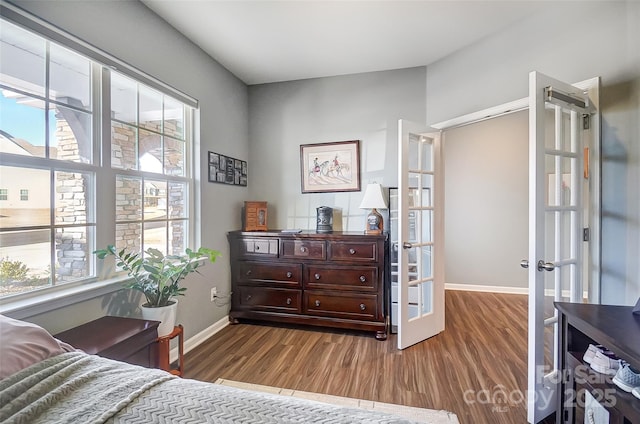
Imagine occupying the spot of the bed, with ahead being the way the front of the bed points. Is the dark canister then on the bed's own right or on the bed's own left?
on the bed's own left

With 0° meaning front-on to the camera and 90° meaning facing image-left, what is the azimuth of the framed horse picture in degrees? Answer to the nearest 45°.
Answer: approximately 0°

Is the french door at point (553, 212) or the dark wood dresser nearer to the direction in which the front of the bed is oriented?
the french door

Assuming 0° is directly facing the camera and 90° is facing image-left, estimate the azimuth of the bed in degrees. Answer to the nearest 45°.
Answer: approximately 315°

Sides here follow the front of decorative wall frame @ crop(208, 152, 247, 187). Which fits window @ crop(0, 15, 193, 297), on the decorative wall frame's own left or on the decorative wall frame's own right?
on the decorative wall frame's own right

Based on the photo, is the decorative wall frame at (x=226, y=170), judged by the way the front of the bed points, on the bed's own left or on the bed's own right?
on the bed's own left

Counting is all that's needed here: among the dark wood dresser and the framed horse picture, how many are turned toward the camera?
2

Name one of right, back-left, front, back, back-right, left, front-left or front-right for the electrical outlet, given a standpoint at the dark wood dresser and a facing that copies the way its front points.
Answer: right

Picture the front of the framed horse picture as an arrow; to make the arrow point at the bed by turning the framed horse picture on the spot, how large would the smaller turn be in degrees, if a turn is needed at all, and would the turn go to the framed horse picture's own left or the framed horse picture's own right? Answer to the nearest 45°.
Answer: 0° — it already faces it

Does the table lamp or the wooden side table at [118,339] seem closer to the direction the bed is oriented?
the table lamp

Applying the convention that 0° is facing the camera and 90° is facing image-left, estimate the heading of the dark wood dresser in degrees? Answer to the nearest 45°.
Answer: approximately 0°

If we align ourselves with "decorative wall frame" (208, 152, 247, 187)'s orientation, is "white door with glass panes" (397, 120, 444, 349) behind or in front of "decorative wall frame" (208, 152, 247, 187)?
in front

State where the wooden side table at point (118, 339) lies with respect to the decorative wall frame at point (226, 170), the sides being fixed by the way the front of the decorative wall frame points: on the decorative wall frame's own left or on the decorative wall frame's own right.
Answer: on the decorative wall frame's own right
